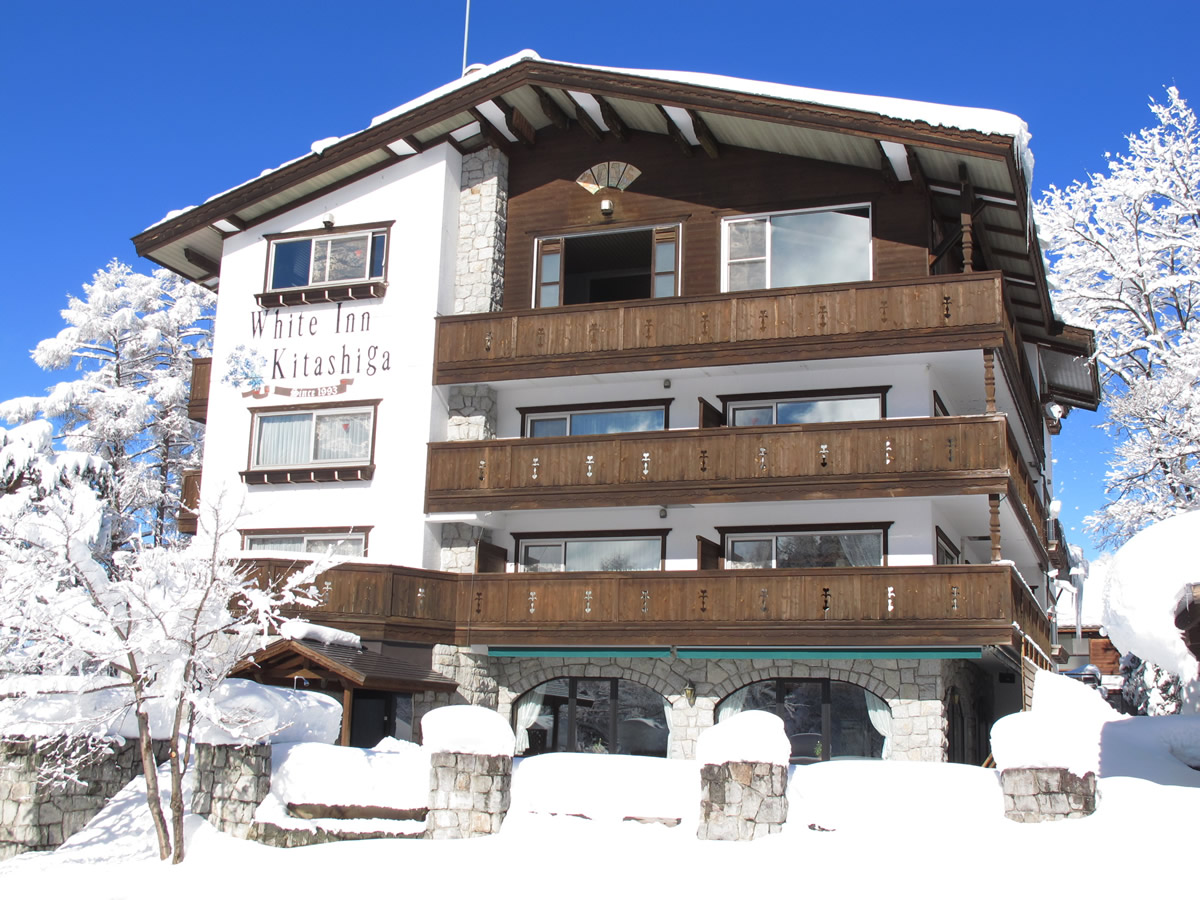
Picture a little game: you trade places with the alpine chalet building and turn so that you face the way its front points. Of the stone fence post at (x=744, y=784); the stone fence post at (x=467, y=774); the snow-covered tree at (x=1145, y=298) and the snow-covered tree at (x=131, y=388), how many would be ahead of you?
2

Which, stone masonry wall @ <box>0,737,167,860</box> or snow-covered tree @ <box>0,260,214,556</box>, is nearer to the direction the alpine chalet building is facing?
the stone masonry wall

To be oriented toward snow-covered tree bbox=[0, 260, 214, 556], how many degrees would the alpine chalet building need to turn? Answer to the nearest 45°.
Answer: approximately 135° to its right

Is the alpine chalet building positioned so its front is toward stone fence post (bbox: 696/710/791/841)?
yes

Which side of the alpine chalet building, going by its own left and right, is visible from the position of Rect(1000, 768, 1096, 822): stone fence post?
front

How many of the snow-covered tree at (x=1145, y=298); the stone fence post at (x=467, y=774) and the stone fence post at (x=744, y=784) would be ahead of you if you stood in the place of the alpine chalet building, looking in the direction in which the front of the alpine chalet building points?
2

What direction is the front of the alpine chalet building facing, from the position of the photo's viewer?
facing the viewer

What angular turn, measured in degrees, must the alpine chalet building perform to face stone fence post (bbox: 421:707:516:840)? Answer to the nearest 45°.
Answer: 0° — it already faces it

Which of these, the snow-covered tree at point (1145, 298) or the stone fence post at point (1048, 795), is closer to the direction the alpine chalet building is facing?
the stone fence post

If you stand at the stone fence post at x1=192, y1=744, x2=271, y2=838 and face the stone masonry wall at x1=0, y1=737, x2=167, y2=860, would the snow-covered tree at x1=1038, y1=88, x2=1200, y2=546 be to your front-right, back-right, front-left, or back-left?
back-right

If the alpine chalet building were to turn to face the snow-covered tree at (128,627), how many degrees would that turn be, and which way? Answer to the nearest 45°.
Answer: approximately 45° to its right

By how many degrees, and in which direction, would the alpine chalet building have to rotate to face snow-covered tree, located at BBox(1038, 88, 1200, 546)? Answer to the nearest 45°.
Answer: approximately 135° to its left

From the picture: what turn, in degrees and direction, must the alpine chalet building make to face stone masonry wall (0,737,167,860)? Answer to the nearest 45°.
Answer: approximately 45° to its right

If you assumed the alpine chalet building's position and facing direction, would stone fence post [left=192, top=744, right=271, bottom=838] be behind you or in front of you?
in front

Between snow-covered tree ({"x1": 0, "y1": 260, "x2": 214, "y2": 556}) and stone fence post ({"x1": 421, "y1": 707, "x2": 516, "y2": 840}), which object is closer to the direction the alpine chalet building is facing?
the stone fence post
